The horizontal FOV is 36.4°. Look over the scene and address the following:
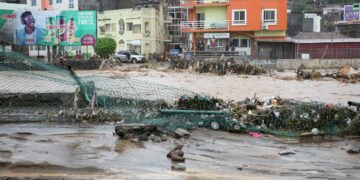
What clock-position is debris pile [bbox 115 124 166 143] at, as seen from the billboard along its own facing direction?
The debris pile is roughly at 12 o'clock from the billboard.

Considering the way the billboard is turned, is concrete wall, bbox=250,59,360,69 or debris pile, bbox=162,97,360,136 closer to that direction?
the debris pile

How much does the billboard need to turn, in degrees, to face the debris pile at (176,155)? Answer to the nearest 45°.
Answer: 0° — it already faces it

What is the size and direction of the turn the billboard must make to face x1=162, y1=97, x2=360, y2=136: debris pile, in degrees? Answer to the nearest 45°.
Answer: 0° — it already faces it

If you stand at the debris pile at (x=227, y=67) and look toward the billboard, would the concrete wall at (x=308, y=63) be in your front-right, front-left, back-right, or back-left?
back-right

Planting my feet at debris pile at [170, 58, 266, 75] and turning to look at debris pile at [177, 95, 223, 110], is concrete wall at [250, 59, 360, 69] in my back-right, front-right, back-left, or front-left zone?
back-left

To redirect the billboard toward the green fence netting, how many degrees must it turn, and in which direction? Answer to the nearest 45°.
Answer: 0° — it already faces it

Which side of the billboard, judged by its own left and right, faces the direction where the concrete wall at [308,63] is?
left

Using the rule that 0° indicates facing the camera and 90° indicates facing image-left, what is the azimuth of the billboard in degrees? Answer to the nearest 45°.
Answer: approximately 0°

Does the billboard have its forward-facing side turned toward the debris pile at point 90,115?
yes
